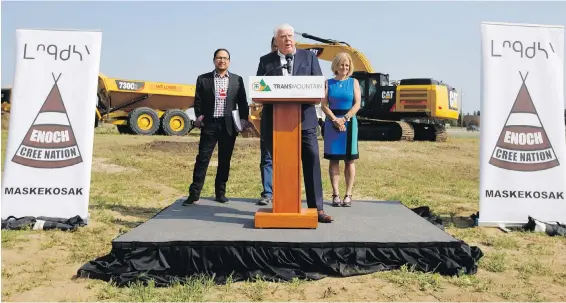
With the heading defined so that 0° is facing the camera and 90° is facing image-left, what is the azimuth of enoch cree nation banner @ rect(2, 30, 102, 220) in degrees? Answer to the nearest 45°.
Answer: approximately 0°

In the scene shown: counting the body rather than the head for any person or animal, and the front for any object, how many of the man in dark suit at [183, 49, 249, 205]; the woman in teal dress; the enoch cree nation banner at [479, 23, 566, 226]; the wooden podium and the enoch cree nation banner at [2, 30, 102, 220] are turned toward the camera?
5

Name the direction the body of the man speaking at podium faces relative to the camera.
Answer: toward the camera

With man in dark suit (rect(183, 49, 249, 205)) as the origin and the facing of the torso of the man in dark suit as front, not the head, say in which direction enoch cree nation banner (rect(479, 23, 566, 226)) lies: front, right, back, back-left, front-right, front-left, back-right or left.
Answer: left

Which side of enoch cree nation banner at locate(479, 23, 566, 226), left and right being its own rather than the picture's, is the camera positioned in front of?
front

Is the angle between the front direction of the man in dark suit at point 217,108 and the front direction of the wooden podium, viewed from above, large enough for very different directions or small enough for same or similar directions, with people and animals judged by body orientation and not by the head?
same or similar directions

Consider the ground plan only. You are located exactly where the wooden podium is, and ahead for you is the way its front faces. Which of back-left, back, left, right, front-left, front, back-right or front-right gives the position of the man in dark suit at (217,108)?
back-right

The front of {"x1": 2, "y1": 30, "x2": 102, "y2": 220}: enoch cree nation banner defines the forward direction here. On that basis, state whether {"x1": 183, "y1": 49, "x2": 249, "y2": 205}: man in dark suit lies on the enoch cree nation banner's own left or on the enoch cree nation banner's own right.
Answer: on the enoch cree nation banner's own left

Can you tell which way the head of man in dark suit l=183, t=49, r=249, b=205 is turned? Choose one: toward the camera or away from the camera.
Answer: toward the camera

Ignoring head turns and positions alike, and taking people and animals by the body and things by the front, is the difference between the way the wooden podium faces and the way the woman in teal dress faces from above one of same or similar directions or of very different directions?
same or similar directions

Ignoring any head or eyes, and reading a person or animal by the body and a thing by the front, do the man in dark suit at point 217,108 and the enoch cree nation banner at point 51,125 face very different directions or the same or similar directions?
same or similar directions

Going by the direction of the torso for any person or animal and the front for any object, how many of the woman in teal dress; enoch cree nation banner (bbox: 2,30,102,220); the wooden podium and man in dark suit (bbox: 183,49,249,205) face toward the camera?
4

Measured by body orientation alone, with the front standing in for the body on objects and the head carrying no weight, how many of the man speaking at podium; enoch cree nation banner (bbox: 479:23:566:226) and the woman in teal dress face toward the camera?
3

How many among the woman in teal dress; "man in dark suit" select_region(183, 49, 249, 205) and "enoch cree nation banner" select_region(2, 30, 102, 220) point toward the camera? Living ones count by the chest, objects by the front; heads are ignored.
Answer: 3

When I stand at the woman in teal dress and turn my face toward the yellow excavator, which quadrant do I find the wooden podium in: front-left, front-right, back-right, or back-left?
back-left

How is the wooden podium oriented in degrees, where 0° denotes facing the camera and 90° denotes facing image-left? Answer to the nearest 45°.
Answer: approximately 0°

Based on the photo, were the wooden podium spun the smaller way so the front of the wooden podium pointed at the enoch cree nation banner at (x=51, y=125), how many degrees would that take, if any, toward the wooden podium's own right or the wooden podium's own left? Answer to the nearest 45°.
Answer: approximately 90° to the wooden podium's own right

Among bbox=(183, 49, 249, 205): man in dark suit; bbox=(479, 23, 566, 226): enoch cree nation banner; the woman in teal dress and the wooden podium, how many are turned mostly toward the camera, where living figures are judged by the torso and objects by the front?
4
